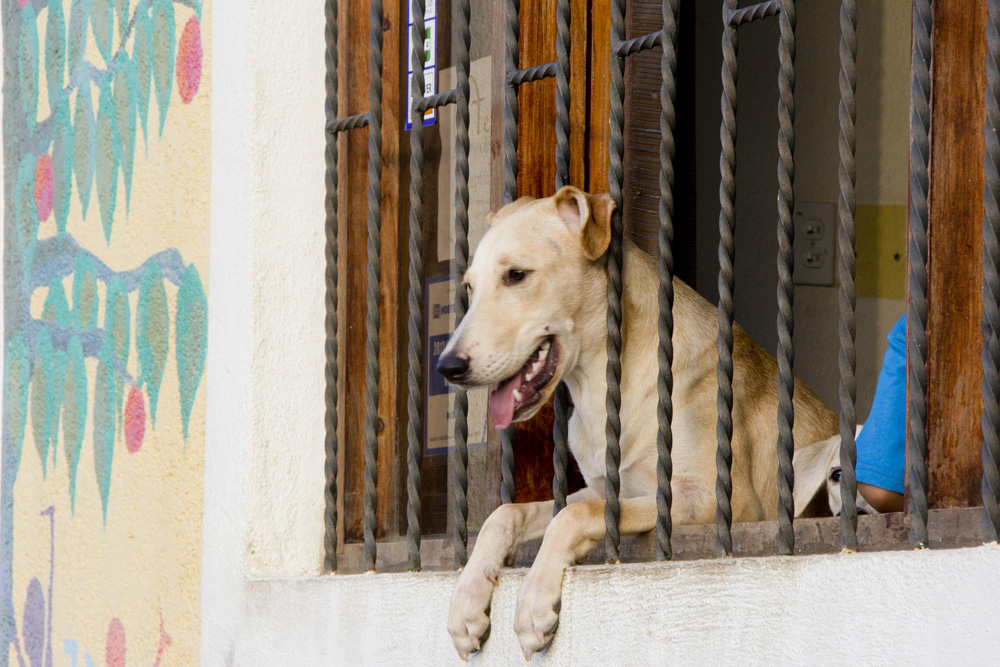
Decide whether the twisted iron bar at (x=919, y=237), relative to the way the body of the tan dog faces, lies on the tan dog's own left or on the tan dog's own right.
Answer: on the tan dog's own left

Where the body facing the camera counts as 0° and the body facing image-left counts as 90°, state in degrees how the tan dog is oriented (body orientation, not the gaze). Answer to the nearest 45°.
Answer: approximately 45°

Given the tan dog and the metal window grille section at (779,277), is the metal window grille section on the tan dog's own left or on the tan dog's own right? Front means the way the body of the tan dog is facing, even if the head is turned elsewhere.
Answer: on the tan dog's own left

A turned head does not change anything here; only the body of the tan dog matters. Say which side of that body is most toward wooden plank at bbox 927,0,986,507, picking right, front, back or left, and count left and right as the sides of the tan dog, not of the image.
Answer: left

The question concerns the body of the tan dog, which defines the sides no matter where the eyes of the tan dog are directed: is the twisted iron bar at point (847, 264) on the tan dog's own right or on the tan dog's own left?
on the tan dog's own left

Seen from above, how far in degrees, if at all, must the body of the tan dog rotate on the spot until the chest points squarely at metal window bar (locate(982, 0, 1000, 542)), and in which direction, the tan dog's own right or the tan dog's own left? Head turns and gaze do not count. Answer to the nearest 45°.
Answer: approximately 90° to the tan dog's own left
